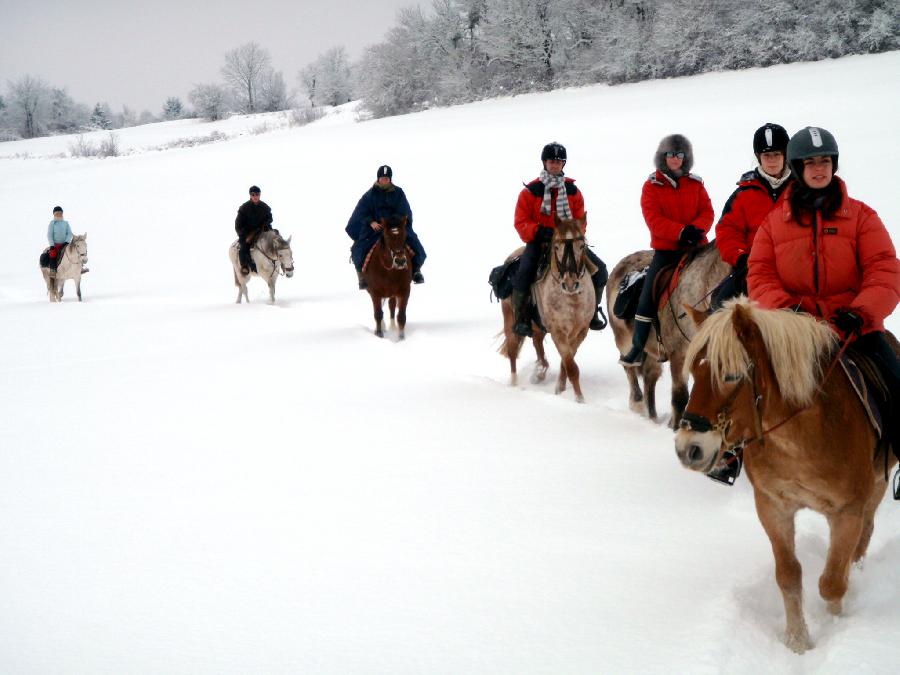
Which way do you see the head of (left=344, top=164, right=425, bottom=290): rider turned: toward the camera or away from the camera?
toward the camera

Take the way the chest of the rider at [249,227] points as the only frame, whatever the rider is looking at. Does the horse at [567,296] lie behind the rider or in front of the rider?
in front

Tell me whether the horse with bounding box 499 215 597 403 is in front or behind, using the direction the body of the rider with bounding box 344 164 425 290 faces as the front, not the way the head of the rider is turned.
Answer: in front

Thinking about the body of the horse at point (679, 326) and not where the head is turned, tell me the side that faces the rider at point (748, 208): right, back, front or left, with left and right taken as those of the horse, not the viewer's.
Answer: front

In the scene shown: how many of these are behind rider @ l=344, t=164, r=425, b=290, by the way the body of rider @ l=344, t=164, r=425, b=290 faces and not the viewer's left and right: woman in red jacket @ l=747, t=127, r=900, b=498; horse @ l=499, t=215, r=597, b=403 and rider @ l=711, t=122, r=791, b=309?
0

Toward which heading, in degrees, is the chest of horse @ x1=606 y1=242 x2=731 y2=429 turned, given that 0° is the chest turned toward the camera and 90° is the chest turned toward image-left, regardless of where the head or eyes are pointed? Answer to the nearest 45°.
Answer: approximately 315°

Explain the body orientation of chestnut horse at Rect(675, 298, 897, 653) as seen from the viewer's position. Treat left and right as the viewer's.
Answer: facing the viewer and to the left of the viewer

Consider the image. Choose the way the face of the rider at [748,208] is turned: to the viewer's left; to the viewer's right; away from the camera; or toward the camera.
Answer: toward the camera

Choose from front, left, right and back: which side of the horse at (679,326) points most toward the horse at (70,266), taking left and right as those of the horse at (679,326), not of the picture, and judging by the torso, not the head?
back

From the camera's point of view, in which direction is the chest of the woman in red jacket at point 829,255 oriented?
toward the camera

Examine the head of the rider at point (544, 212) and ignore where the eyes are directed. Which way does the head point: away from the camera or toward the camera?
toward the camera

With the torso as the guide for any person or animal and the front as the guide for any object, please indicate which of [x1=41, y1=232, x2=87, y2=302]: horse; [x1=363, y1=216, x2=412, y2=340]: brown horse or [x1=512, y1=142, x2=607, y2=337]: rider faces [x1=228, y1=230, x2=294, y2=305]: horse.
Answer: [x1=41, y1=232, x2=87, y2=302]: horse

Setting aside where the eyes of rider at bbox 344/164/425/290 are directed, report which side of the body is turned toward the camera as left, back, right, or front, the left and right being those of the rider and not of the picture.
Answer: front

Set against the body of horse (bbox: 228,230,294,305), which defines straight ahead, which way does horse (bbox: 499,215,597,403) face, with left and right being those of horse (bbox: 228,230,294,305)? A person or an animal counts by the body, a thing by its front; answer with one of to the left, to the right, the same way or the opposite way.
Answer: the same way

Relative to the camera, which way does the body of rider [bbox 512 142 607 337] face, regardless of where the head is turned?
toward the camera

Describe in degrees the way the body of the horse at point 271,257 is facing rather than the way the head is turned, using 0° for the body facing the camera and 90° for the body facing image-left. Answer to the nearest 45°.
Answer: approximately 315°

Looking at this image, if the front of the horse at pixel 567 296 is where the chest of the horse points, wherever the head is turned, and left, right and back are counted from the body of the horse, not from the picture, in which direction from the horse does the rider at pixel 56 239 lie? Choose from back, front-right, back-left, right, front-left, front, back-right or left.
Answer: back

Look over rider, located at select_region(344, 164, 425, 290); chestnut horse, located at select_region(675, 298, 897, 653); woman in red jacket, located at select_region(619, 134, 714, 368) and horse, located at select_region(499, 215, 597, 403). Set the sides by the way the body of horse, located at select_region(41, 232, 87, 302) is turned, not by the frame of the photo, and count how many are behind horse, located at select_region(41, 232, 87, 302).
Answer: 0
